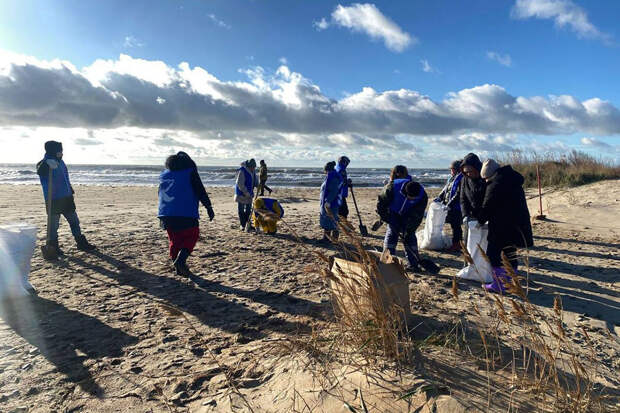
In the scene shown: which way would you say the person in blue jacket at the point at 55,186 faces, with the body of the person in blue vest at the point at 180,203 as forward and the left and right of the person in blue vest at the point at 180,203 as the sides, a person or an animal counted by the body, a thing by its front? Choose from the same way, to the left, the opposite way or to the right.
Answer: to the right

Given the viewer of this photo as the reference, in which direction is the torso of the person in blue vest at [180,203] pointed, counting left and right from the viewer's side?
facing away from the viewer and to the right of the viewer

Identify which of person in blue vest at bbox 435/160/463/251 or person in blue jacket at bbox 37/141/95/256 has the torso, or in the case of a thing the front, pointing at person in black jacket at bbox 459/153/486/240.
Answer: person in blue jacket at bbox 37/141/95/256

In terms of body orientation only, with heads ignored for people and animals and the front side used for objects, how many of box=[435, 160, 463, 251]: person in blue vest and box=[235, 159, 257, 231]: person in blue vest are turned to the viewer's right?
1

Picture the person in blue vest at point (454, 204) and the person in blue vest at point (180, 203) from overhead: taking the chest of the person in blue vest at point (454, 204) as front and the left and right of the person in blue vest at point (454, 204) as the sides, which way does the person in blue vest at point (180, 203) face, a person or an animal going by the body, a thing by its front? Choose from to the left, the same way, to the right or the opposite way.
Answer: to the right

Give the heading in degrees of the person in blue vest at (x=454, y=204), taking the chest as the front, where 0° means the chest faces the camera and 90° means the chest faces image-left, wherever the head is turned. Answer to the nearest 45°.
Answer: approximately 90°

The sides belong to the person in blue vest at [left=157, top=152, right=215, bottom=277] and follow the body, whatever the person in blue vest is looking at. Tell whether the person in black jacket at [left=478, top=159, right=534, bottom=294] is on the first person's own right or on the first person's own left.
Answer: on the first person's own right

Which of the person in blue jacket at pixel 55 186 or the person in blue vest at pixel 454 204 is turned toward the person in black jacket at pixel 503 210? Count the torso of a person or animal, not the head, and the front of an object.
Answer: the person in blue jacket at pixel 55 186

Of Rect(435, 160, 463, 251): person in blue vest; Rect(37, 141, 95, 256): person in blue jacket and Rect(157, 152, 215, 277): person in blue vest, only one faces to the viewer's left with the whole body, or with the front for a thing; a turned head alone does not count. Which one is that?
Rect(435, 160, 463, 251): person in blue vest

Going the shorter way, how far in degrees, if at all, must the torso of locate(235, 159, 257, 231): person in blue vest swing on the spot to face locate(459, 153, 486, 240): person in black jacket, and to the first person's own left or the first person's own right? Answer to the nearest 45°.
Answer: approximately 45° to the first person's own right
